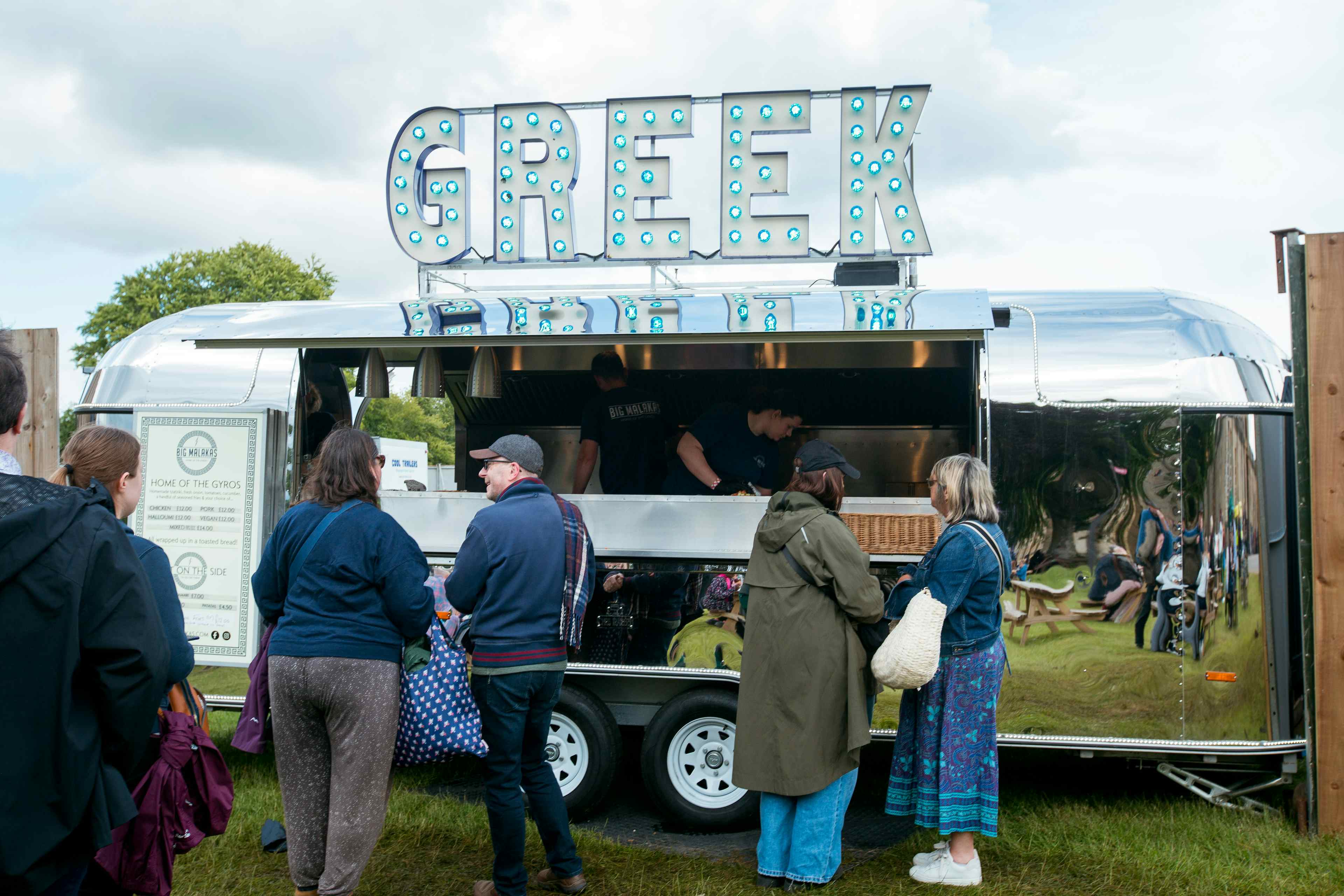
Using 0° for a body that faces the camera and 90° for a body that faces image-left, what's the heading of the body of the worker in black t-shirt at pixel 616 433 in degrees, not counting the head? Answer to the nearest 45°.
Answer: approximately 135°

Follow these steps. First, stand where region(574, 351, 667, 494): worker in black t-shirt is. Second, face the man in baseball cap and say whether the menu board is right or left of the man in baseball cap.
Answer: right

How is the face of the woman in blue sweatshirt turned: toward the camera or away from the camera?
away from the camera

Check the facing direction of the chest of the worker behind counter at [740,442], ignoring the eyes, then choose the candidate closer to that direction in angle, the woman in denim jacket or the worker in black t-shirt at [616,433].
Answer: the woman in denim jacket

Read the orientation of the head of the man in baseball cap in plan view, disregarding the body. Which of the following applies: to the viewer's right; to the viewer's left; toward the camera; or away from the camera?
to the viewer's left

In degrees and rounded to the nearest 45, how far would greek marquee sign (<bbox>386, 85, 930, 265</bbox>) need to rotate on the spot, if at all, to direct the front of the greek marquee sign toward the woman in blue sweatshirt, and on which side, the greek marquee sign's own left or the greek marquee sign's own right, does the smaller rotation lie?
0° — it already faces them

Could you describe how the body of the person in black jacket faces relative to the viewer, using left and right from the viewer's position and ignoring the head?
facing away from the viewer

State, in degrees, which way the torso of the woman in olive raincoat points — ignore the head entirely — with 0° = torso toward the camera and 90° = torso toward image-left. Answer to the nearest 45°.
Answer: approximately 225°

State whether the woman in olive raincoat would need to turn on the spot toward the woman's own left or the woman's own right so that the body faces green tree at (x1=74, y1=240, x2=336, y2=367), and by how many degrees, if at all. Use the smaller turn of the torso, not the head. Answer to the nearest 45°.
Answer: approximately 90° to the woman's own left

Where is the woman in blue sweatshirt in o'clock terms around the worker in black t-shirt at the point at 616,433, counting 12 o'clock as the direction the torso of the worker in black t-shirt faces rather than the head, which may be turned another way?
The woman in blue sweatshirt is roughly at 8 o'clock from the worker in black t-shirt.

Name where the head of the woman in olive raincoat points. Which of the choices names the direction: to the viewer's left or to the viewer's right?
to the viewer's right

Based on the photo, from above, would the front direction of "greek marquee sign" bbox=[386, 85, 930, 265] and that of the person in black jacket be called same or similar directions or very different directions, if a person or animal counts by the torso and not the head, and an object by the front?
very different directions

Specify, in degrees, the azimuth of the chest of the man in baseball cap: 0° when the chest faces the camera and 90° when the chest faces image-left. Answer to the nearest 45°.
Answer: approximately 135°
